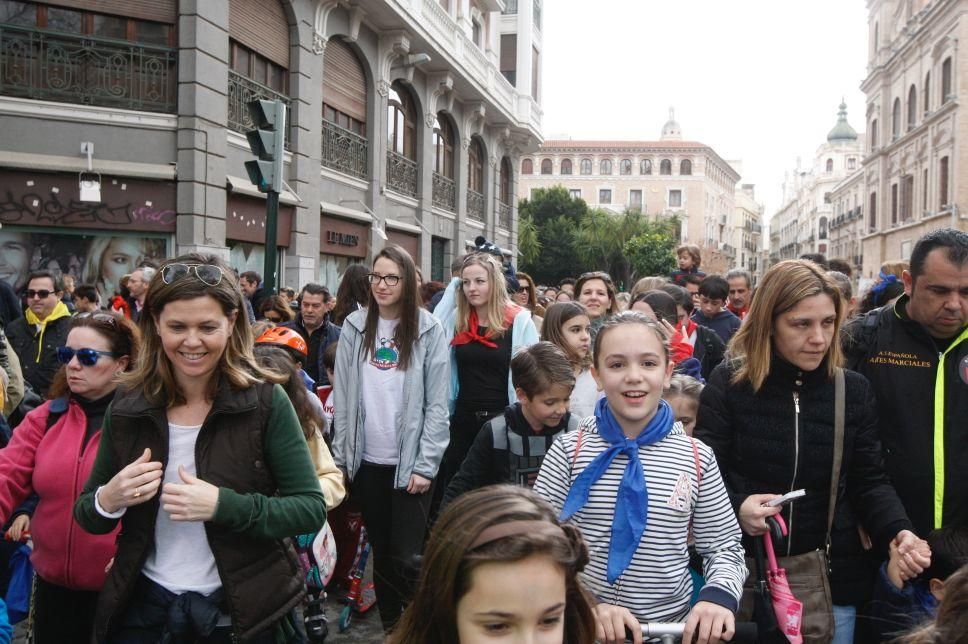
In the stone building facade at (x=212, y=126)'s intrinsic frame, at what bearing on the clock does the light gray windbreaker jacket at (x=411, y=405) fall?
The light gray windbreaker jacket is roughly at 1 o'clock from the stone building facade.

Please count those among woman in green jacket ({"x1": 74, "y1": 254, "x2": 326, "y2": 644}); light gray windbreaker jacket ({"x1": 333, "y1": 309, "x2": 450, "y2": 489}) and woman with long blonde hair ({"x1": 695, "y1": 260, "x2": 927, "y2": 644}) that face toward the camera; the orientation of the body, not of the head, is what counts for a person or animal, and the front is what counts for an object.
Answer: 3

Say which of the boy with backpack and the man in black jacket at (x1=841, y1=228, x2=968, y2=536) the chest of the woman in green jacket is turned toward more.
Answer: the man in black jacket

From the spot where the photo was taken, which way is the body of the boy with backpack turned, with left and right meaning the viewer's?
facing the viewer and to the right of the viewer

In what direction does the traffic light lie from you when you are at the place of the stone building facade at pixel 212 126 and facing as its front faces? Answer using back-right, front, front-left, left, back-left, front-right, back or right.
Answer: front-right

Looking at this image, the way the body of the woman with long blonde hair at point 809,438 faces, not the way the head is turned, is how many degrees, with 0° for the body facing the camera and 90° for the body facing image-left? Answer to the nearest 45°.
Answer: approximately 0°

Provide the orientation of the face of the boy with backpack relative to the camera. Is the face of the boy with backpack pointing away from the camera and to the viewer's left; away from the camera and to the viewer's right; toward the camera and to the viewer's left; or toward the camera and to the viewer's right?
toward the camera and to the viewer's right

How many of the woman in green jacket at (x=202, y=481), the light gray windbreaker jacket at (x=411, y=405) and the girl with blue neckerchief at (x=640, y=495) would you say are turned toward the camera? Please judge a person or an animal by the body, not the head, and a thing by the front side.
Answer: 3

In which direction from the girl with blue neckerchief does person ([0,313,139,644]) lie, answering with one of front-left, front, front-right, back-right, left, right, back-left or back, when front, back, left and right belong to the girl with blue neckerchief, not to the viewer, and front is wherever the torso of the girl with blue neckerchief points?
right

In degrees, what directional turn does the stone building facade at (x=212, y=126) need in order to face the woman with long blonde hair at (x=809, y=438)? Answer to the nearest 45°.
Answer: approximately 45° to its right

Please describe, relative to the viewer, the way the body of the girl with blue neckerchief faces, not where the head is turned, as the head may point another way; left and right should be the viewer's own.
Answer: facing the viewer
